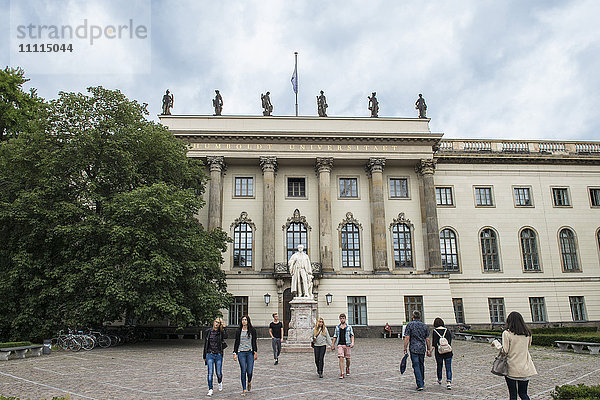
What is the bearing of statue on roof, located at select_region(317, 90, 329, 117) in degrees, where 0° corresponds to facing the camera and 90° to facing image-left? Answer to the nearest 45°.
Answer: approximately 0°

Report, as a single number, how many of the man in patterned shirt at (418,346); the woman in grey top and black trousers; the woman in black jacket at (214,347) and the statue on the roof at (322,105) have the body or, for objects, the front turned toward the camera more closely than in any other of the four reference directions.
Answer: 3

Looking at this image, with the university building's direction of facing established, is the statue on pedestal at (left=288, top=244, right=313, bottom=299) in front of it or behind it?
in front

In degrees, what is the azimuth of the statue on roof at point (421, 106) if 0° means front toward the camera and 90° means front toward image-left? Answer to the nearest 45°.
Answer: approximately 0°

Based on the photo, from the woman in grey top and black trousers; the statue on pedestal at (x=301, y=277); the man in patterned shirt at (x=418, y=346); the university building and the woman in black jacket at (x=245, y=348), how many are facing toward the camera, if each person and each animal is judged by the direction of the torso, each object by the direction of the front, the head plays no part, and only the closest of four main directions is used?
4

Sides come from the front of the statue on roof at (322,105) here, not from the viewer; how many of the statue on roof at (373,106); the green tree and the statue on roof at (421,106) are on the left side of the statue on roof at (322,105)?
2

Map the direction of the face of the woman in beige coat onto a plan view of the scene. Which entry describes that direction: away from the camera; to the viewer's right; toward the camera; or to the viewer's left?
away from the camera
